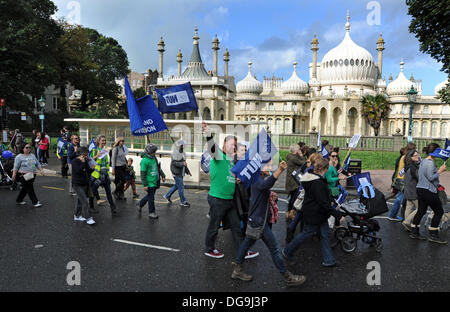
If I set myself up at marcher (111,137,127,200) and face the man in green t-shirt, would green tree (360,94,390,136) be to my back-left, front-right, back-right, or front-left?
back-left

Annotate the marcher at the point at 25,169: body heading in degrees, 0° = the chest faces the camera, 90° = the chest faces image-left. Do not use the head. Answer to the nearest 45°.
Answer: approximately 315°
